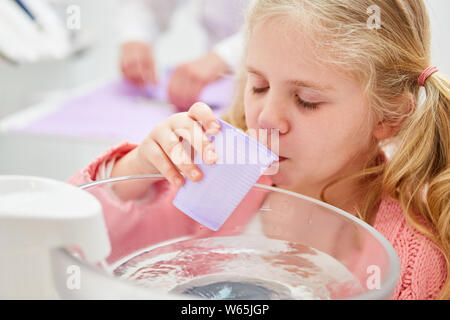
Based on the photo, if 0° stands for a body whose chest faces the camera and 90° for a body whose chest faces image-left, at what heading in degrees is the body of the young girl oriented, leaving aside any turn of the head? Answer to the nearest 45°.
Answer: approximately 45°
